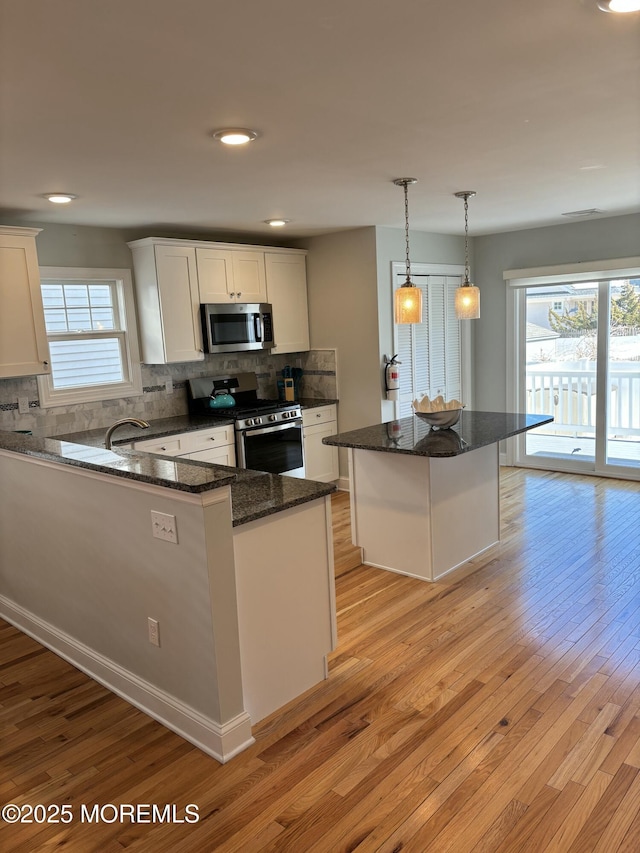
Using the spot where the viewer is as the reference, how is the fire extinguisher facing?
facing the viewer

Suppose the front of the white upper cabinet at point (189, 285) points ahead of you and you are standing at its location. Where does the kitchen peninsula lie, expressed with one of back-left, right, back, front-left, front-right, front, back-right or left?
front-right

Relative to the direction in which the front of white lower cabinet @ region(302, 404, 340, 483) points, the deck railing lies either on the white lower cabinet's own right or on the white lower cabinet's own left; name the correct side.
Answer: on the white lower cabinet's own left

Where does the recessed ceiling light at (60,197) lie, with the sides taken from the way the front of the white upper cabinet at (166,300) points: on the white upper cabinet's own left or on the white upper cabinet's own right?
on the white upper cabinet's own right

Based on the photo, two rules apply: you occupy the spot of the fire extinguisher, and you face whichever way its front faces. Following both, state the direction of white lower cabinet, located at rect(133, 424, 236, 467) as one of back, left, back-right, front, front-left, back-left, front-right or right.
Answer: front-right

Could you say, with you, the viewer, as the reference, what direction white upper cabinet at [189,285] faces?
facing the viewer and to the right of the viewer
